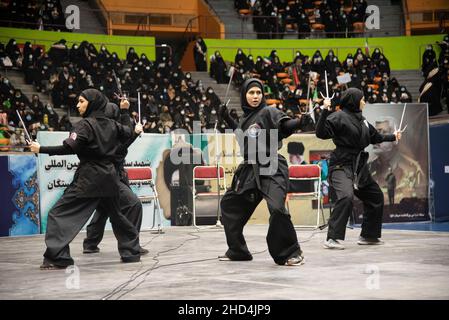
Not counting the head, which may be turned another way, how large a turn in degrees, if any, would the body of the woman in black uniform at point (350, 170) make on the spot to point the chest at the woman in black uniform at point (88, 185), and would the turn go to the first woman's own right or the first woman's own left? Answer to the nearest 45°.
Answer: approximately 90° to the first woman's own right

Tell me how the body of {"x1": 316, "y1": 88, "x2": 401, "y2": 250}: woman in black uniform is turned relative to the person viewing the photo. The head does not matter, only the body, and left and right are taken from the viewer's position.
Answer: facing the viewer and to the right of the viewer

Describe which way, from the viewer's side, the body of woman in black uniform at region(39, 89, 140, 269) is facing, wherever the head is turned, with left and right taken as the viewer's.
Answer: facing away from the viewer and to the left of the viewer

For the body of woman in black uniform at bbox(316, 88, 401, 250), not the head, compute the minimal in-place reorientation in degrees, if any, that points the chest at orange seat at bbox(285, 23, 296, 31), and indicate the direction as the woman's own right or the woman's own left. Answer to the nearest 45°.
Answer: approximately 135° to the woman's own left

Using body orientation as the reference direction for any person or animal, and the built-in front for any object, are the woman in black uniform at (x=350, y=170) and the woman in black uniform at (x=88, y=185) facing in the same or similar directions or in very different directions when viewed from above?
very different directions

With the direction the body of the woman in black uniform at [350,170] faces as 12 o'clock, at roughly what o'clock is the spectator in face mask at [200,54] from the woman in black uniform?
The spectator in face mask is roughly at 7 o'clock from the woman in black uniform.

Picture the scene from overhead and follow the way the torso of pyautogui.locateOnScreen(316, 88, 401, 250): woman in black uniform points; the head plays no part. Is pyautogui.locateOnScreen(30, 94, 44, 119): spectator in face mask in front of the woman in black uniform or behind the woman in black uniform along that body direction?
behind

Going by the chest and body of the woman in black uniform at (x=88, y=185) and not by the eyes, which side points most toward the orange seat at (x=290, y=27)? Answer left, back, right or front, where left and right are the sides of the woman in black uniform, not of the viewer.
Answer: right

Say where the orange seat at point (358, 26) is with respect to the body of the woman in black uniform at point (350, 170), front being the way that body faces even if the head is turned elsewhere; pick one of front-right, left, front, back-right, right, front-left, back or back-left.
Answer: back-left

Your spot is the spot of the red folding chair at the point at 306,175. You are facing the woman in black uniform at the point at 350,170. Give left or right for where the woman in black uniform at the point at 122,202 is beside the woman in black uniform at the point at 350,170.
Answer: right
